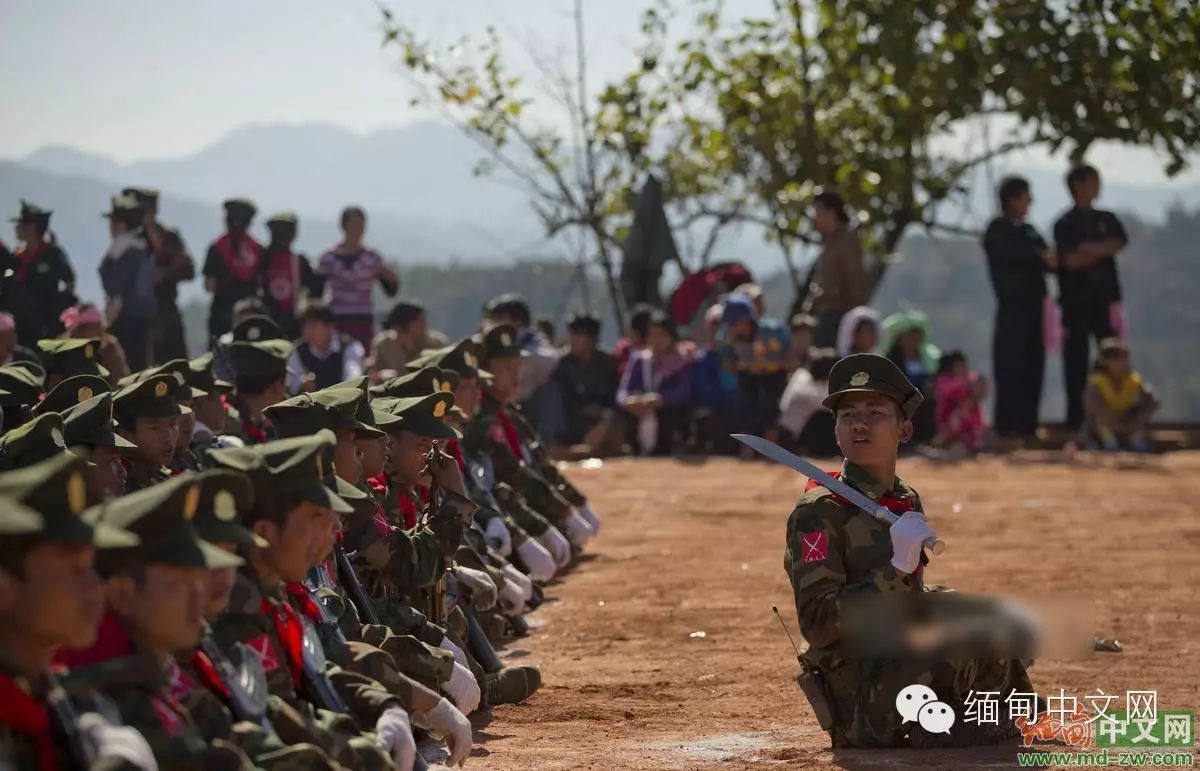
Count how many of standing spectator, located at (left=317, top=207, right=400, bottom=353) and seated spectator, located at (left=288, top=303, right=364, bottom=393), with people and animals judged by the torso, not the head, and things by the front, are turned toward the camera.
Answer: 2

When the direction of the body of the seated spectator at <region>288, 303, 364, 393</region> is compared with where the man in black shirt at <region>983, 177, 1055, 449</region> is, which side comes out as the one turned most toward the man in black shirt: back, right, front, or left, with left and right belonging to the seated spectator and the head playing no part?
left

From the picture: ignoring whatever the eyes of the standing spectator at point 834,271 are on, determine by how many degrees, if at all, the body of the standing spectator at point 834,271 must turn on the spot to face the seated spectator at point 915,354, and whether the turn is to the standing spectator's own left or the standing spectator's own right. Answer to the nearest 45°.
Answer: approximately 135° to the standing spectator's own left

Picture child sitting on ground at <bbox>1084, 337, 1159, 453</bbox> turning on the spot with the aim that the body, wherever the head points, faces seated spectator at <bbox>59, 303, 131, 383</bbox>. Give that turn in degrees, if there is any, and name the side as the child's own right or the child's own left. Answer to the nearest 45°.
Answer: approximately 45° to the child's own right

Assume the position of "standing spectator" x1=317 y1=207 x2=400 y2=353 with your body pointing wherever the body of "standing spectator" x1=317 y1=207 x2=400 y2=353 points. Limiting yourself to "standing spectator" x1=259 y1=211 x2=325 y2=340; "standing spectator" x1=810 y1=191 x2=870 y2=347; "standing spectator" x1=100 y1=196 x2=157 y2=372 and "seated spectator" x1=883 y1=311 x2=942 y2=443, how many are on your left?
2

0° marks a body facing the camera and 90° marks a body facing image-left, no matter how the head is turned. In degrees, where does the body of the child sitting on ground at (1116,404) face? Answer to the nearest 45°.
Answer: approximately 0°

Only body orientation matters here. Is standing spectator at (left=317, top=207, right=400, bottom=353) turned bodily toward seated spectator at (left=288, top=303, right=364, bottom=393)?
yes
